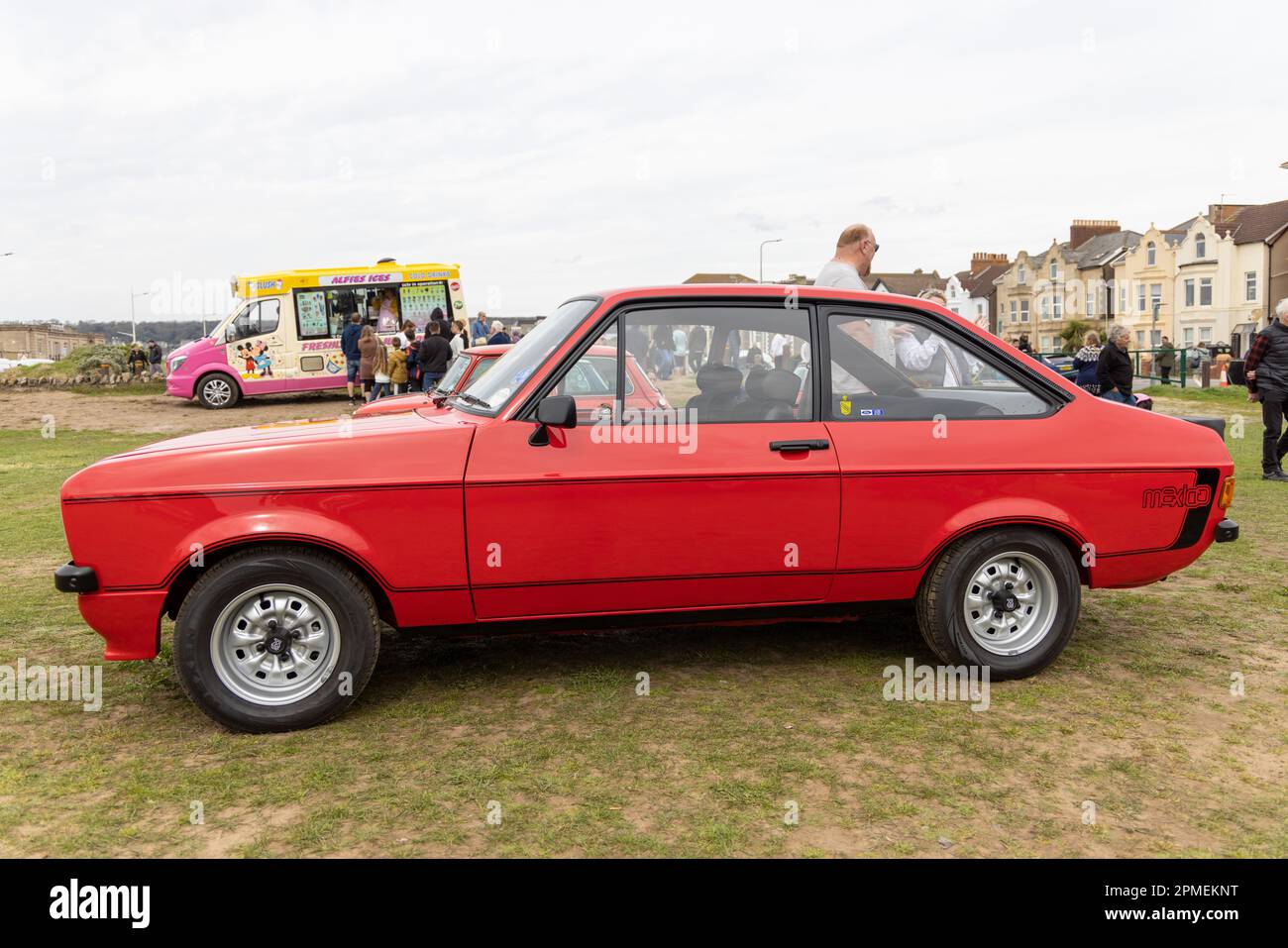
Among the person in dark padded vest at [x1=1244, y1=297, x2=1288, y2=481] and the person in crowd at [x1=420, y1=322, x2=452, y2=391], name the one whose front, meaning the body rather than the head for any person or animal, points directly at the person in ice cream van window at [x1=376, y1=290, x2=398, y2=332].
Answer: the person in crowd at [x1=420, y1=322, x2=452, y2=391]

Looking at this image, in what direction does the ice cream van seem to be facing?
to the viewer's left

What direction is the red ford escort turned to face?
to the viewer's left

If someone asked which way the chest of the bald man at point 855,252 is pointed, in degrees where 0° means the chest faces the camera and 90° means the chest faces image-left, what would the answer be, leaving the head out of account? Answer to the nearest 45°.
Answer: approximately 225°

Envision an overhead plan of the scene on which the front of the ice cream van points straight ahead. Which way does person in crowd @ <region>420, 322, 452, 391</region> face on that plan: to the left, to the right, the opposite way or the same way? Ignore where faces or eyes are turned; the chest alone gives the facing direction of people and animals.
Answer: to the right

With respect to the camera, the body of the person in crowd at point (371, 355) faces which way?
away from the camera

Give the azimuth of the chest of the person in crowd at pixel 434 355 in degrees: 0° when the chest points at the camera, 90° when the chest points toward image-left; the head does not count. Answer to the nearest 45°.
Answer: approximately 180°
